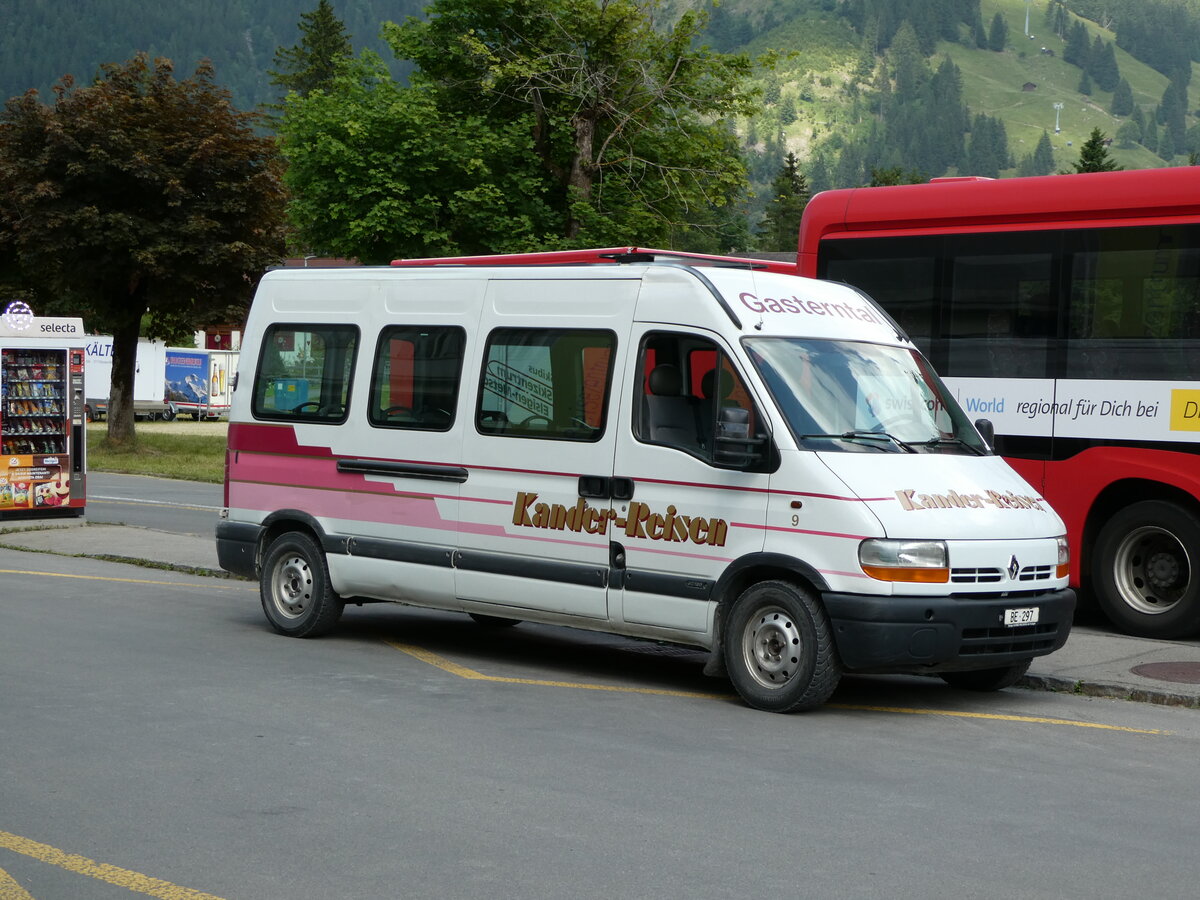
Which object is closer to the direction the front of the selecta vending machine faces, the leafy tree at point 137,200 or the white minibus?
the white minibus

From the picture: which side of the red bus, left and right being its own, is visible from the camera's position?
right

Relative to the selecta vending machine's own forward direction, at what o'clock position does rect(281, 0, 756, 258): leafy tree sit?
The leafy tree is roughly at 8 o'clock from the selecta vending machine.

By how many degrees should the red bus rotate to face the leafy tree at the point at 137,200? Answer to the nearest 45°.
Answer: approximately 135° to its left

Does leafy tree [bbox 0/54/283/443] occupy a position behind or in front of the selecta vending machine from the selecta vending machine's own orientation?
behind

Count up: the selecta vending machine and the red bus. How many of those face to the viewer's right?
1

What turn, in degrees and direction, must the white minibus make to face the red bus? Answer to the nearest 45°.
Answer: approximately 90° to its left

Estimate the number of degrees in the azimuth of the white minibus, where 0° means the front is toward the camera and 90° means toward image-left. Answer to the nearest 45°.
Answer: approximately 315°

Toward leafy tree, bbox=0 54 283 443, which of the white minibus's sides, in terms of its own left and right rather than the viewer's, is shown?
back

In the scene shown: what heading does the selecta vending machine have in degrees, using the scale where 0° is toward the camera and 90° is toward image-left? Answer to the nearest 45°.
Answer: approximately 0°
